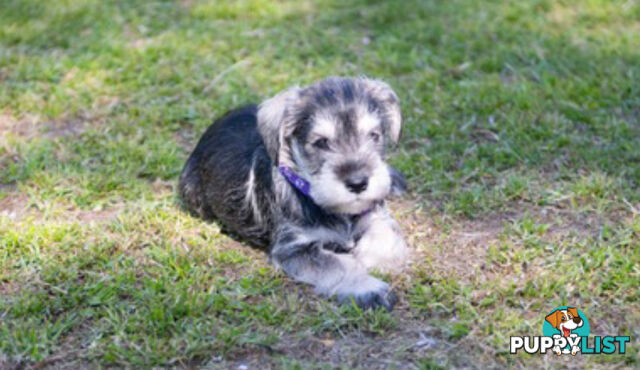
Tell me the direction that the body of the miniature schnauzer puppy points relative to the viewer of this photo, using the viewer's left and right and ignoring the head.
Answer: facing the viewer and to the right of the viewer
